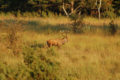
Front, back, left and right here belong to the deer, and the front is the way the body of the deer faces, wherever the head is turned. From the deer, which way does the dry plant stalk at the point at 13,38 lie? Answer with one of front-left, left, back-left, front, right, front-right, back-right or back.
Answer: back

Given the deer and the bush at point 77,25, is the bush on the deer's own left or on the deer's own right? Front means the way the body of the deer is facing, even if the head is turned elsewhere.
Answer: on the deer's own left

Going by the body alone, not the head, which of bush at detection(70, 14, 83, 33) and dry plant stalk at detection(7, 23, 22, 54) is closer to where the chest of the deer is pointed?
the bush

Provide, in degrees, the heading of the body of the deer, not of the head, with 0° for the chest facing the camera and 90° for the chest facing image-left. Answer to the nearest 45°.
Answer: approximately 270°
